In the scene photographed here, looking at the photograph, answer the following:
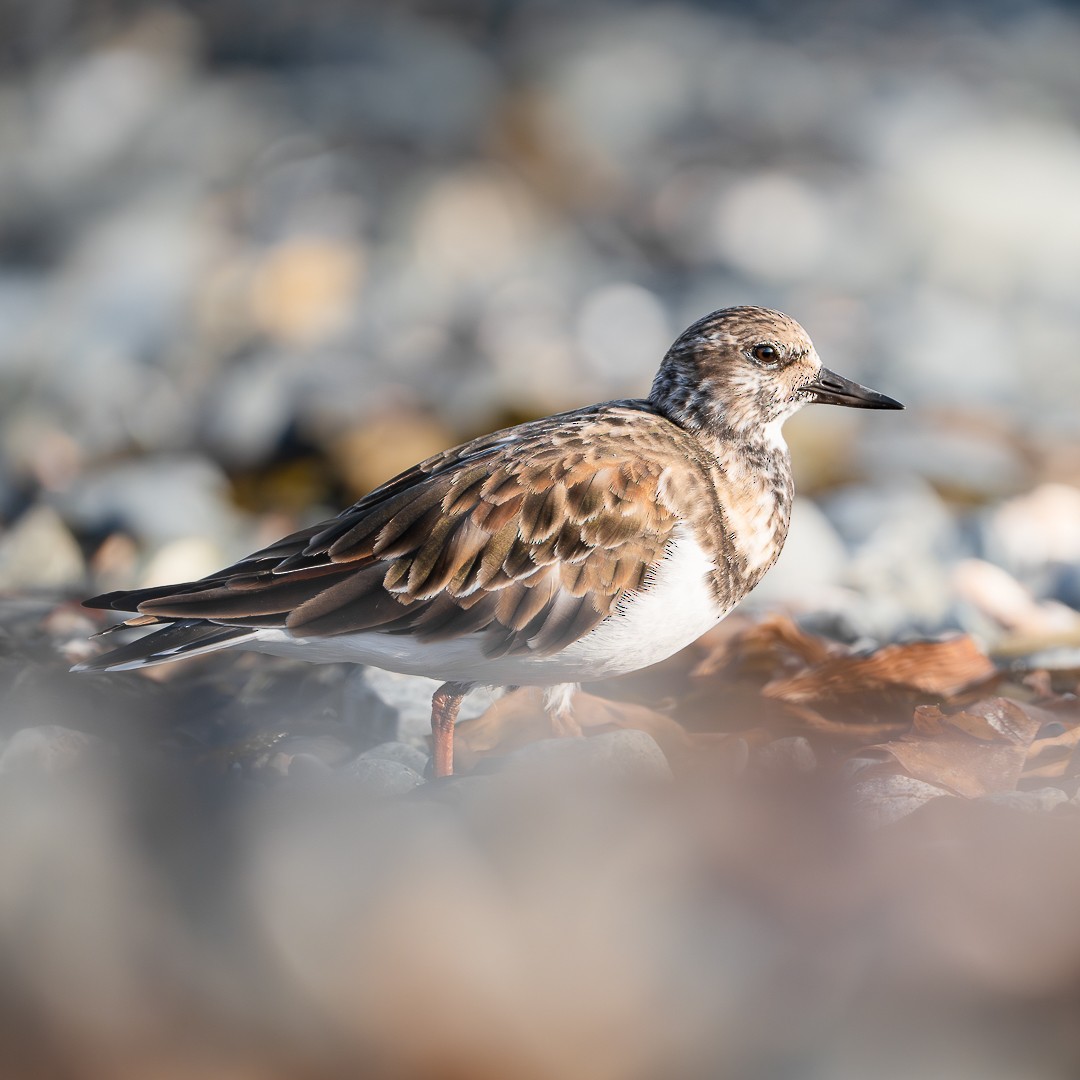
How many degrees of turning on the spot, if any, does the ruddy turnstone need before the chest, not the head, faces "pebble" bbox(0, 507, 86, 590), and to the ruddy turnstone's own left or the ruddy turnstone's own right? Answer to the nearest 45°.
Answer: approximately 135° to the ruddy turnstone's own left

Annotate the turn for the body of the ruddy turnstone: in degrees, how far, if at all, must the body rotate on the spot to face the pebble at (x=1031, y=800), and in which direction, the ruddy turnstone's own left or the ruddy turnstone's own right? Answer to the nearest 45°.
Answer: approximately 45° to the ruddy turnstone's own right

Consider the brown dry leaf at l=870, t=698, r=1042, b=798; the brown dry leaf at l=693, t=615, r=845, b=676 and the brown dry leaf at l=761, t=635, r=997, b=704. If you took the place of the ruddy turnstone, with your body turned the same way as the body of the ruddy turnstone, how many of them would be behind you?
0

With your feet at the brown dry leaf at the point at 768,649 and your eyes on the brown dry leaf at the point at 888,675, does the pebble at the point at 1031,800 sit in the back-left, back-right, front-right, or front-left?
front-right

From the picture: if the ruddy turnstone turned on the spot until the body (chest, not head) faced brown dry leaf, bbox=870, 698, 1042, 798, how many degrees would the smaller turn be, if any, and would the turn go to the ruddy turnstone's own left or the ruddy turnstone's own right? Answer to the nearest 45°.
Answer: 0° — it already faces it

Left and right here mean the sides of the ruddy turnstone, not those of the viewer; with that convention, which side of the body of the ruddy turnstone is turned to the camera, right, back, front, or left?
right

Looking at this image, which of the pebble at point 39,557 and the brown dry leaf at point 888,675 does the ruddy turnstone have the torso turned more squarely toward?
the brown dry leaf

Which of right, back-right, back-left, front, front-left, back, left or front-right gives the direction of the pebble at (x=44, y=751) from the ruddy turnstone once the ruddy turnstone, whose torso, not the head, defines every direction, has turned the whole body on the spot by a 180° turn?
front

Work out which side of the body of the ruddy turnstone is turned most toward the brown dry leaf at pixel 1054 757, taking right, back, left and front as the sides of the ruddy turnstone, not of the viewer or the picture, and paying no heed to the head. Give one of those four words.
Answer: front

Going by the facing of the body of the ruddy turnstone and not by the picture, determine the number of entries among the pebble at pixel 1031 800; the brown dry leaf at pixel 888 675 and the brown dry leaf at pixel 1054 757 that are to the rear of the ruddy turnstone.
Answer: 0

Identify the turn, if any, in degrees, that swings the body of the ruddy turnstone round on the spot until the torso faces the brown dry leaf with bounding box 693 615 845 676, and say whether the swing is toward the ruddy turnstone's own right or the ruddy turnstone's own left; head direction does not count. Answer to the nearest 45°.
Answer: approximately 45° to the ruddy turnstone's own left

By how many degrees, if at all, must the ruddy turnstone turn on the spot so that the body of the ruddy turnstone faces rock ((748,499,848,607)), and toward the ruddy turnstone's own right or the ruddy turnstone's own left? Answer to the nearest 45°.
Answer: approximately 45° to the ruddy turnstone's own left
